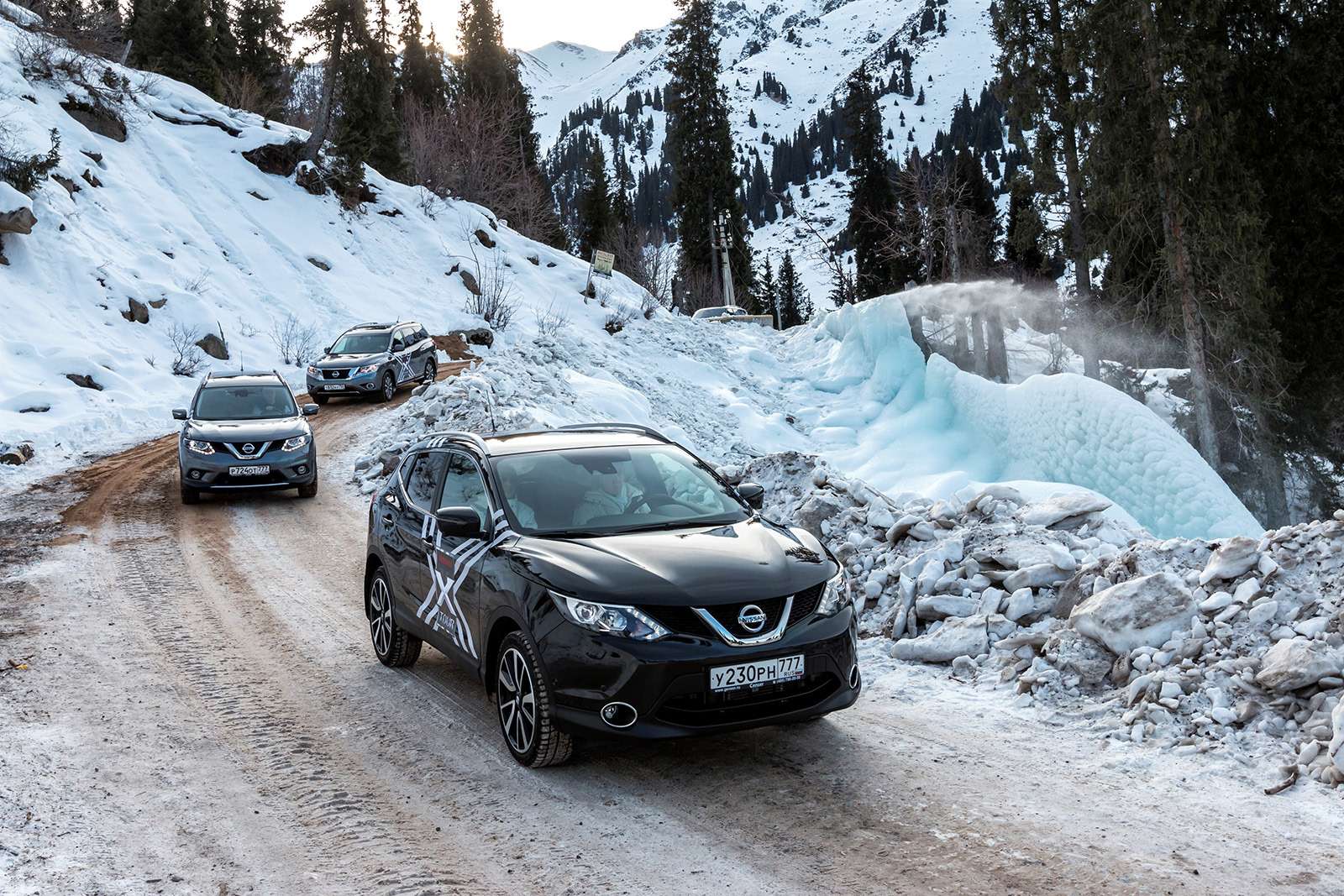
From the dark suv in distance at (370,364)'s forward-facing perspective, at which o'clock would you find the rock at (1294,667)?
The rock is roughly at 10 o'clock from the dark suv in distance.

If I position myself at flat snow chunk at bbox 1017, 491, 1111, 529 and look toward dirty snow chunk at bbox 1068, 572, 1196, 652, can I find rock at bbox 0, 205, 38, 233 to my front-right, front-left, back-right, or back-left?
back-right

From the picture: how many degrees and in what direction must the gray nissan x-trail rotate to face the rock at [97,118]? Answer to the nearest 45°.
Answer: approximately 180°

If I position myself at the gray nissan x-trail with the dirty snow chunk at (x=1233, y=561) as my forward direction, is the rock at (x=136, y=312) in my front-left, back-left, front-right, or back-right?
back-left

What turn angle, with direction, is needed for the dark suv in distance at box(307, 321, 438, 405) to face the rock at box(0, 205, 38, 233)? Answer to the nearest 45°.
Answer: approximately 90° to its right

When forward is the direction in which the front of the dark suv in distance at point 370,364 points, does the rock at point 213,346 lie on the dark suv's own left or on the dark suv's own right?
on the dark suv's own right

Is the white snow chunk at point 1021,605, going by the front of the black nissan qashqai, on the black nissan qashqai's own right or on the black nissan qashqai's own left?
on the black nissan qashqai's own left

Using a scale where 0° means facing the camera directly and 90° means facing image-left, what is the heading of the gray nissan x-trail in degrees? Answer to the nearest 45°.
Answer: approximately 0°

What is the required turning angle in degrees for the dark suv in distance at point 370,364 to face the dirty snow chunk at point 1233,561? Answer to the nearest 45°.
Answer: approximately 45° to its left
